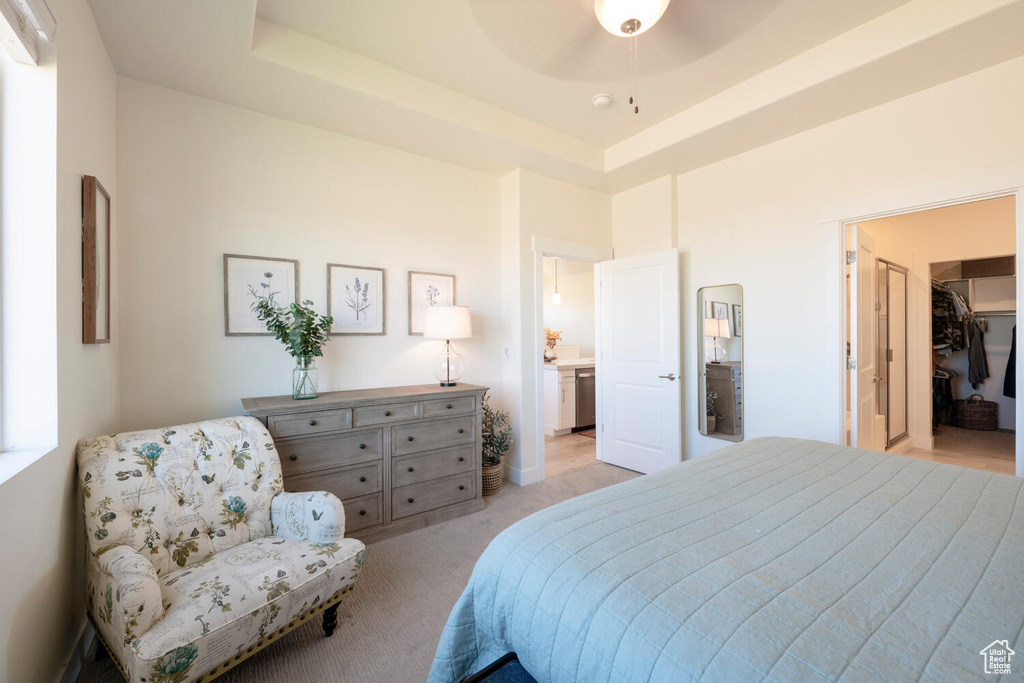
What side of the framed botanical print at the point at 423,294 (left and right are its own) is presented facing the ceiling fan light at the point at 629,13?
front

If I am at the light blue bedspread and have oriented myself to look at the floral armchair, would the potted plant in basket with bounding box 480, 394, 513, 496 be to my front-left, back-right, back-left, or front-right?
front-right

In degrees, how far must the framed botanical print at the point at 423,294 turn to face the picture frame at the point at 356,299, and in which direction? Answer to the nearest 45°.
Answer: approximately 90° to its right

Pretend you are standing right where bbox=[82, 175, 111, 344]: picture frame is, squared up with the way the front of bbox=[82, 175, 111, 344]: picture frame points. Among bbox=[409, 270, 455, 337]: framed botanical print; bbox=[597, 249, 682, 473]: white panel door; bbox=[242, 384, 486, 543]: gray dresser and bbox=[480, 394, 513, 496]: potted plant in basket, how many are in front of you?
4

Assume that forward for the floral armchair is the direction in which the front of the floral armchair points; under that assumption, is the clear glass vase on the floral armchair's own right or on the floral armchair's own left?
on the floral armchair's own left

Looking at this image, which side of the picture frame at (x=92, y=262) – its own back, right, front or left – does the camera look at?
right

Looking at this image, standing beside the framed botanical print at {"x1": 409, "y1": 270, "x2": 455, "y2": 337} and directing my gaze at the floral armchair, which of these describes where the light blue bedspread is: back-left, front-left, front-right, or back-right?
front-left

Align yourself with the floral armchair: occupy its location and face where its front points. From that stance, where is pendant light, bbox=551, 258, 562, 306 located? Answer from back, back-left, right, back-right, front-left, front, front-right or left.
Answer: left

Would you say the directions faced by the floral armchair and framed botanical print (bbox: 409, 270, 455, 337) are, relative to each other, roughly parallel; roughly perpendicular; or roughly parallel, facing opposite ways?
roughly parallel

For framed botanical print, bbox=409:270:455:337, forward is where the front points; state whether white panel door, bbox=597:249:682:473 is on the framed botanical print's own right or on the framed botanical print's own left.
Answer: on the framed botanical print's own left

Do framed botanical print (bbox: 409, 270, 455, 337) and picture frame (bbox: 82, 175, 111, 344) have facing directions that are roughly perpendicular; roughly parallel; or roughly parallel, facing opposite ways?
roughly perpendicular

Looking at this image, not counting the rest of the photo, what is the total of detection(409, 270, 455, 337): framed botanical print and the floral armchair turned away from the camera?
0

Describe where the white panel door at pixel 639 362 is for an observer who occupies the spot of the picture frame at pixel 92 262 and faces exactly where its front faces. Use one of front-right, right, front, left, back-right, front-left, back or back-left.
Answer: front

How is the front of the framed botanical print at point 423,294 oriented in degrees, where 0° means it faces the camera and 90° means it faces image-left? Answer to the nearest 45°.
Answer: approximately 315°

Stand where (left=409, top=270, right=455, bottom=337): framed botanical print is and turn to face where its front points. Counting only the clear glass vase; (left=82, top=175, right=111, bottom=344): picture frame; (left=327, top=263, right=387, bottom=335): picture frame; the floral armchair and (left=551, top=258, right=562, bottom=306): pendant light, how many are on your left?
1

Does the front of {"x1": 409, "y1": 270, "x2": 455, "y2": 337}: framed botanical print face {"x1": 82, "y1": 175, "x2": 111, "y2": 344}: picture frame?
no

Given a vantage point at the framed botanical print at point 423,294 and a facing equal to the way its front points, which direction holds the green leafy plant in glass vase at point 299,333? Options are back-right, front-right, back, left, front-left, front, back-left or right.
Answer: right

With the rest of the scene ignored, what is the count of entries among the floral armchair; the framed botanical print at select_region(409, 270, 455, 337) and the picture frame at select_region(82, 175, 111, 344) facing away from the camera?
0
